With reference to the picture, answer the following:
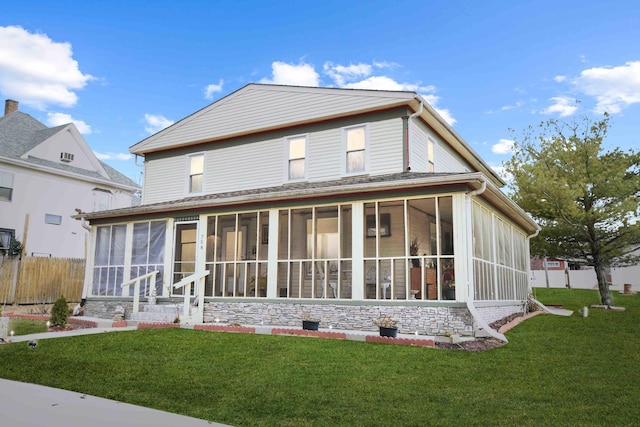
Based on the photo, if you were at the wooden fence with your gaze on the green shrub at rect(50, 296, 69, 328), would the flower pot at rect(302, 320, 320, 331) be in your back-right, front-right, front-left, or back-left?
front-left

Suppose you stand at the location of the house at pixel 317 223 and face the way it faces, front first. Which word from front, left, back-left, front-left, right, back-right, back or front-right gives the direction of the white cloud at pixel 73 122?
right

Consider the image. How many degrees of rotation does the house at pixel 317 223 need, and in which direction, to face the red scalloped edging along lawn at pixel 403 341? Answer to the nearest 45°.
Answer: approximately 45° to its left

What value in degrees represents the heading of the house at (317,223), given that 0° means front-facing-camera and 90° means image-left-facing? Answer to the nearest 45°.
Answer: approximately 45°

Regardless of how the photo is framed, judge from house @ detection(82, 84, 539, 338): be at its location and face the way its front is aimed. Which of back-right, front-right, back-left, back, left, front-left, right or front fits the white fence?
back

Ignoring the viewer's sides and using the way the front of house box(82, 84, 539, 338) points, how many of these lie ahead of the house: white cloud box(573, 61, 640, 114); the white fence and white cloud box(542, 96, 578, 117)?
0

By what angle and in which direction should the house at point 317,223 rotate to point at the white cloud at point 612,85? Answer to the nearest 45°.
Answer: approximately 180°

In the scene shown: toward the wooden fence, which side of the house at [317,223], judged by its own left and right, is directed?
right

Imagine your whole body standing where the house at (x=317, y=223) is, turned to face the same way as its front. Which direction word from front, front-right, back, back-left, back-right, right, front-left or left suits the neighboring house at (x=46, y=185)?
right
